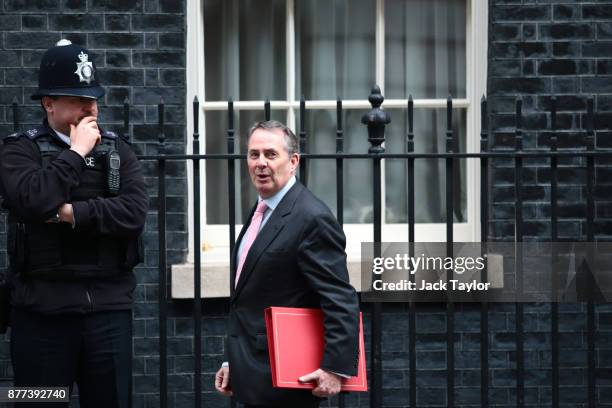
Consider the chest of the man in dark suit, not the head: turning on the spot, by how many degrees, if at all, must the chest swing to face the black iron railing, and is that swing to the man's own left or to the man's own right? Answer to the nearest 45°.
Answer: approximately 180°

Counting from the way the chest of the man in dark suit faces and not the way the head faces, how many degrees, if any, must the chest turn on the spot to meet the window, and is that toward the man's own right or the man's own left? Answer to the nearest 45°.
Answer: approximately 135° to the man's own right

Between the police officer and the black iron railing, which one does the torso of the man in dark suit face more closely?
the police officer

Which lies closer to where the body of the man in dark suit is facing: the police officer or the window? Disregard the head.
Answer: the police officer

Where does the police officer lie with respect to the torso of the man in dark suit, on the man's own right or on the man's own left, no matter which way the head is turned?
on the man's own right

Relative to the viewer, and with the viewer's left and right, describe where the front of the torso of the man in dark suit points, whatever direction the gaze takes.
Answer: facing the viewer and to the left of the viewer

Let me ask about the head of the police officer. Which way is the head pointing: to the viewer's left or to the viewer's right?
to the viewer's right
